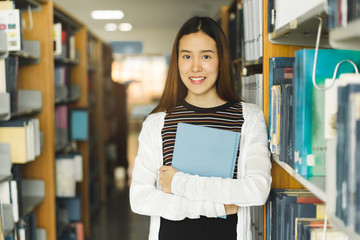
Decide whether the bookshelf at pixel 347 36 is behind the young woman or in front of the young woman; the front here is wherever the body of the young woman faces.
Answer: in front

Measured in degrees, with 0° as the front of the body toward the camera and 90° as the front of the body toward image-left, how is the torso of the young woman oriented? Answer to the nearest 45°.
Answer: approximately 0°

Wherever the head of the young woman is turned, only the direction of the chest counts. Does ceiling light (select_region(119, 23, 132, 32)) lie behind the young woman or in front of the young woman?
behind

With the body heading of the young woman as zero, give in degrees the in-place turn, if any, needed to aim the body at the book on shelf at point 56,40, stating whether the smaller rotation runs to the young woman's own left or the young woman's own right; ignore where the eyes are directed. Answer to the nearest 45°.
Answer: approximately 135° to the young woman's own right

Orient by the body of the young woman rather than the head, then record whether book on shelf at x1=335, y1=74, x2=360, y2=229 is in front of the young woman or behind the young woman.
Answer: in front

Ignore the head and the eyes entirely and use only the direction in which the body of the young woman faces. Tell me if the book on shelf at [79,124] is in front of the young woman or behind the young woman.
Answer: behind

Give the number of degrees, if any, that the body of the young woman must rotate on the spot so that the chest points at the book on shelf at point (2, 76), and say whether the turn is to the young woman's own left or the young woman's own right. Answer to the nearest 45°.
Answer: approximately 135° to the young woman's own right

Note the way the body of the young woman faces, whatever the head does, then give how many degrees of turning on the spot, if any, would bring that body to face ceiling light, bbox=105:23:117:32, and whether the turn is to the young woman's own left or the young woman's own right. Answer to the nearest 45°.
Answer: approximately 180°
